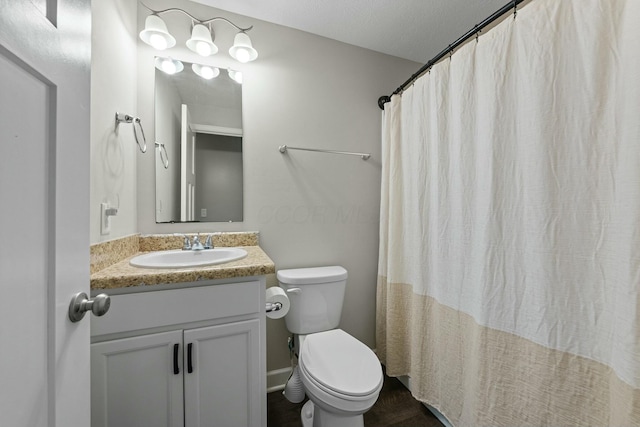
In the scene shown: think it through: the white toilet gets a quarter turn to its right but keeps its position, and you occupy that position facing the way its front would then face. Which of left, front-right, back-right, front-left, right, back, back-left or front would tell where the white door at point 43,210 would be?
front

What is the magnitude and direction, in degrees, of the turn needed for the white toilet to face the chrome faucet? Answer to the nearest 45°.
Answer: approximately 135° to its right

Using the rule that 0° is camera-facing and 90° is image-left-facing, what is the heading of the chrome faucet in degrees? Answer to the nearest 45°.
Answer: approximately 0°

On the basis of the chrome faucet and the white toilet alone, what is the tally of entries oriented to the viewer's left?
0

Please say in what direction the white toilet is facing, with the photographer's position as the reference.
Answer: facing the viewer and to the right of the viewer

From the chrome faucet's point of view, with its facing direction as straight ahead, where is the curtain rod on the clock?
The curtain rod is roughly at 10 o'clock from the chrome faucet.
